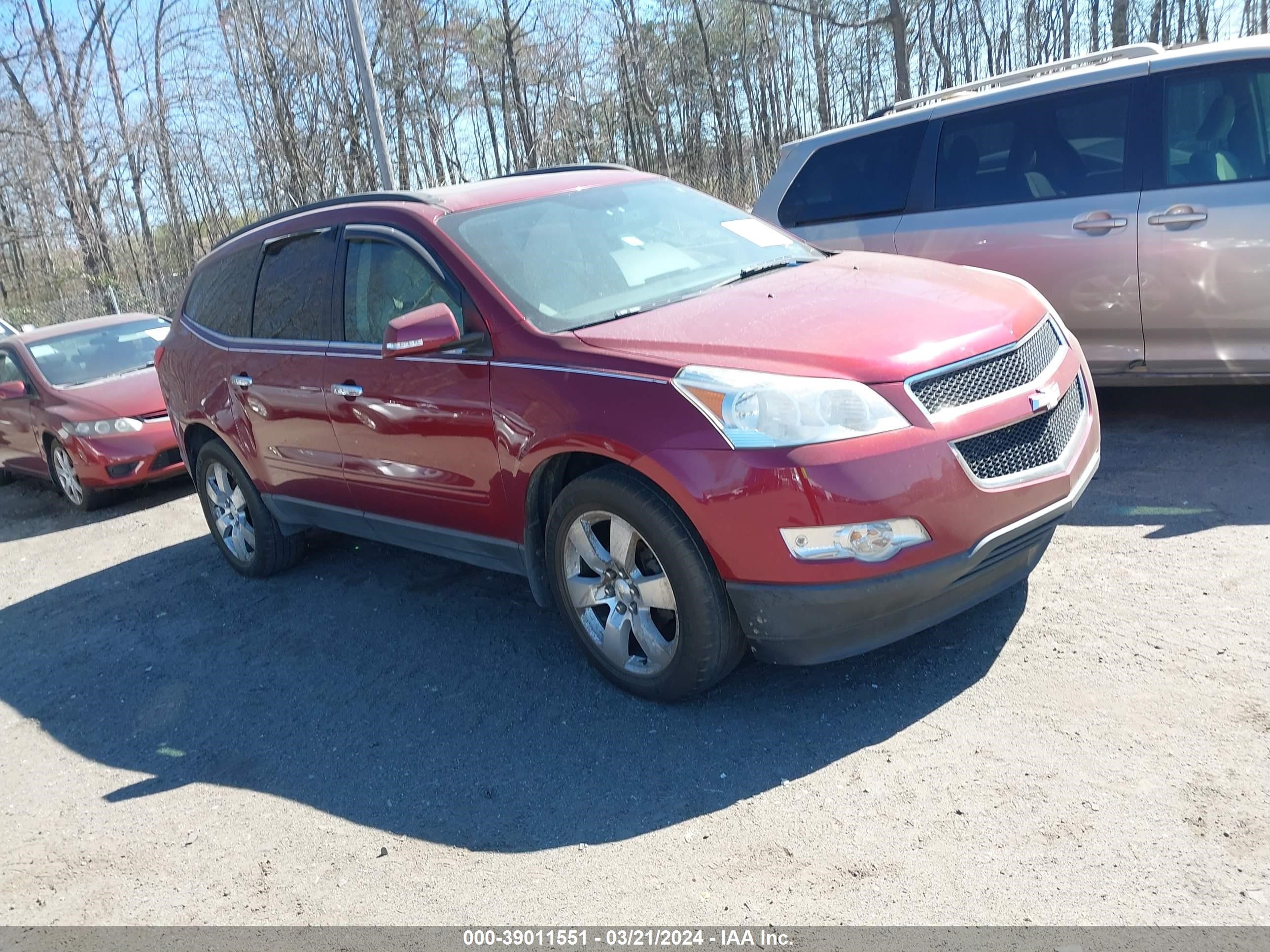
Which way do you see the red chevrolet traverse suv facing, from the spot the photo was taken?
facing the viewer and to the right of the viewer

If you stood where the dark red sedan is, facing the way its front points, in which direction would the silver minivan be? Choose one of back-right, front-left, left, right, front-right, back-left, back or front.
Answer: front

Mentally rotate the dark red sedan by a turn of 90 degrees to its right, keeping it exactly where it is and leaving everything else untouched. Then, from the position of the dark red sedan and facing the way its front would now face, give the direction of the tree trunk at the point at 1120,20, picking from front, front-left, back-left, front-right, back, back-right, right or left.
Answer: back-left

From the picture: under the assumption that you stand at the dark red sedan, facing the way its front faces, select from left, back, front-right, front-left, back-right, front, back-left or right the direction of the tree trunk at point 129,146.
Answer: back-left

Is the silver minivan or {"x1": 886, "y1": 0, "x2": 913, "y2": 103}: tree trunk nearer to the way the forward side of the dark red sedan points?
the silver minivan

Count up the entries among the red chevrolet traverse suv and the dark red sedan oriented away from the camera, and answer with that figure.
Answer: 0

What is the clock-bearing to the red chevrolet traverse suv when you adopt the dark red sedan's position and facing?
The red chevrolet traverse suv is roughly at 1 o'clock from the dark red sedan.

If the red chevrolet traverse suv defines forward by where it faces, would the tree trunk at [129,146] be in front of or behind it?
behind

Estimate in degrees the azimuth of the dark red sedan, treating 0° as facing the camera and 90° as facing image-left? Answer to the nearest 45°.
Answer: approximately 315°

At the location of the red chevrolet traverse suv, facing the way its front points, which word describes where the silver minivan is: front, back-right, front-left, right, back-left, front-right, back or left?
left

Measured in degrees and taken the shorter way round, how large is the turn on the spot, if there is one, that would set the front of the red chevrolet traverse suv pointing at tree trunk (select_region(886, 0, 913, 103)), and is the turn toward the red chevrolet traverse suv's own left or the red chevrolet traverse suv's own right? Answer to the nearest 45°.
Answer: approximately 135° to the red chevrolet traverse suv's own left

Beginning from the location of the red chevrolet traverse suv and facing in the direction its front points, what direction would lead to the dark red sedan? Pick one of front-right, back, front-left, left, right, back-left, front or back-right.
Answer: back
